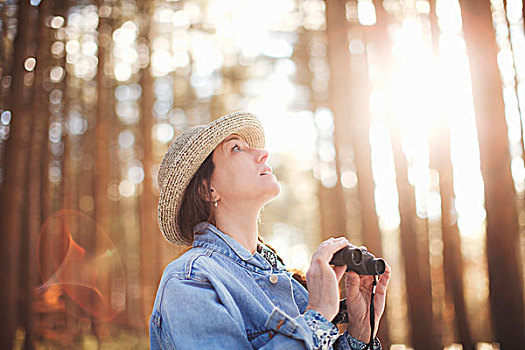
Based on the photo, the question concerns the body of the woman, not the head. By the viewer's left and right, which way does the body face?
facing to the right of the viewer

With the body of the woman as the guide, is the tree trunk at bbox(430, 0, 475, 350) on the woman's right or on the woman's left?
on the woman's left

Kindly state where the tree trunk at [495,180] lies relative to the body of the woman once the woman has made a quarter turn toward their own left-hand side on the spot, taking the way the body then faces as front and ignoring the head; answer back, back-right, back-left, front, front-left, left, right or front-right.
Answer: front-right

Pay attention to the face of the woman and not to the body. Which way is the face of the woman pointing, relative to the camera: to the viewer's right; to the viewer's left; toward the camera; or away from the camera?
to the viewer's right
